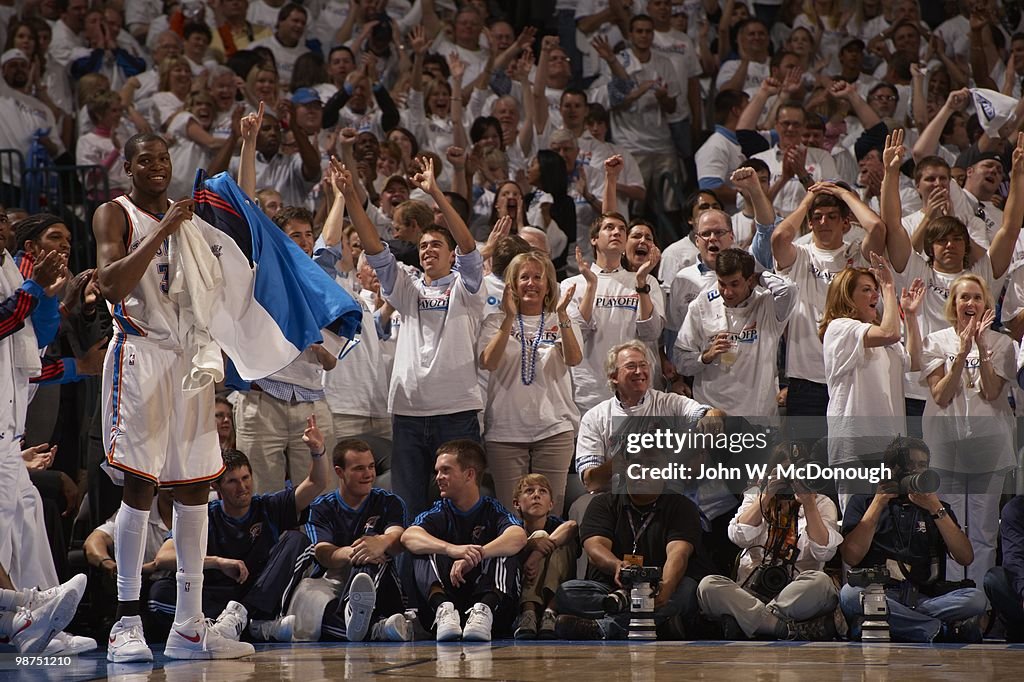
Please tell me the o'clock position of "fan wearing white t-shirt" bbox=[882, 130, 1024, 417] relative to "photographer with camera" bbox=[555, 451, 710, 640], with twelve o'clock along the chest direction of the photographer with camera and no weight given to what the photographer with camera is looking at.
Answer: The fan wearing white t-shirt is roughly at 8 o'clock from the photographer with camera.

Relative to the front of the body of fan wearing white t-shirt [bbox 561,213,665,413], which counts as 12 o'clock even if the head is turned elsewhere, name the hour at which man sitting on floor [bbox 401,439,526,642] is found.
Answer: The man sitting on floor is roughly at 1 o'clock from the fan wearing white t-shirt.

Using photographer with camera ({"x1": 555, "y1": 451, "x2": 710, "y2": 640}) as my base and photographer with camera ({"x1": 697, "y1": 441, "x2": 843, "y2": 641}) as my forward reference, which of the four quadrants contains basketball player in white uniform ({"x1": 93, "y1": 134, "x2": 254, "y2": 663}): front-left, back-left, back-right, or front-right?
back-right

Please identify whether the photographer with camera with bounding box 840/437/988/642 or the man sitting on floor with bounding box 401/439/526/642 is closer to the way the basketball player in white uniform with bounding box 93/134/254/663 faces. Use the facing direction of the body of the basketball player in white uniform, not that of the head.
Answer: the photographer with camera

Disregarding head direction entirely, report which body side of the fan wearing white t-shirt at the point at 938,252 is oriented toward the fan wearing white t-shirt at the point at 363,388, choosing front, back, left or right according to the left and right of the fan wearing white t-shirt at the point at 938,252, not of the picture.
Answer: right

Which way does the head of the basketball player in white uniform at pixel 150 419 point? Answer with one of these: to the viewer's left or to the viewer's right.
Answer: to the viewer's right

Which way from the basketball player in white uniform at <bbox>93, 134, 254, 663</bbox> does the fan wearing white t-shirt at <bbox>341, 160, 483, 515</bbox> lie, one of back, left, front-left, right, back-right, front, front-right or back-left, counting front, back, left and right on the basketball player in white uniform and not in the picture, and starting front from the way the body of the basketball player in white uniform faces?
left

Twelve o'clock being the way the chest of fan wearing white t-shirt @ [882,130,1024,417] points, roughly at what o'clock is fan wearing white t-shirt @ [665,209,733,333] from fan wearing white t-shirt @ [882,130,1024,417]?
fan wearing white t-shirt @ [665,209,733,333] is roughly at 3 o'clock from fan wearing white t-shirt @ [882,130,1024,417].

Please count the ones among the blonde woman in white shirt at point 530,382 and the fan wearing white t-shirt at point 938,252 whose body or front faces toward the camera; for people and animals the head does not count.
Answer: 2

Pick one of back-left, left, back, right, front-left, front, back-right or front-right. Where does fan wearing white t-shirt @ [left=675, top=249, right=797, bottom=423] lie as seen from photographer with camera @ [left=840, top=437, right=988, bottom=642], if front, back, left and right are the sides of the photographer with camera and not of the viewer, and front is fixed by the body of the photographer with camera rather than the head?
back-right

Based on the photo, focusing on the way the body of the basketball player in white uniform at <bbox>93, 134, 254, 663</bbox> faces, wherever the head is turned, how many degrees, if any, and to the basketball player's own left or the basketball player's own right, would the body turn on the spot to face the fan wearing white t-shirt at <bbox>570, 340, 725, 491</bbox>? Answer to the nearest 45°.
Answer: approximately 90° to the basketball player's own left
